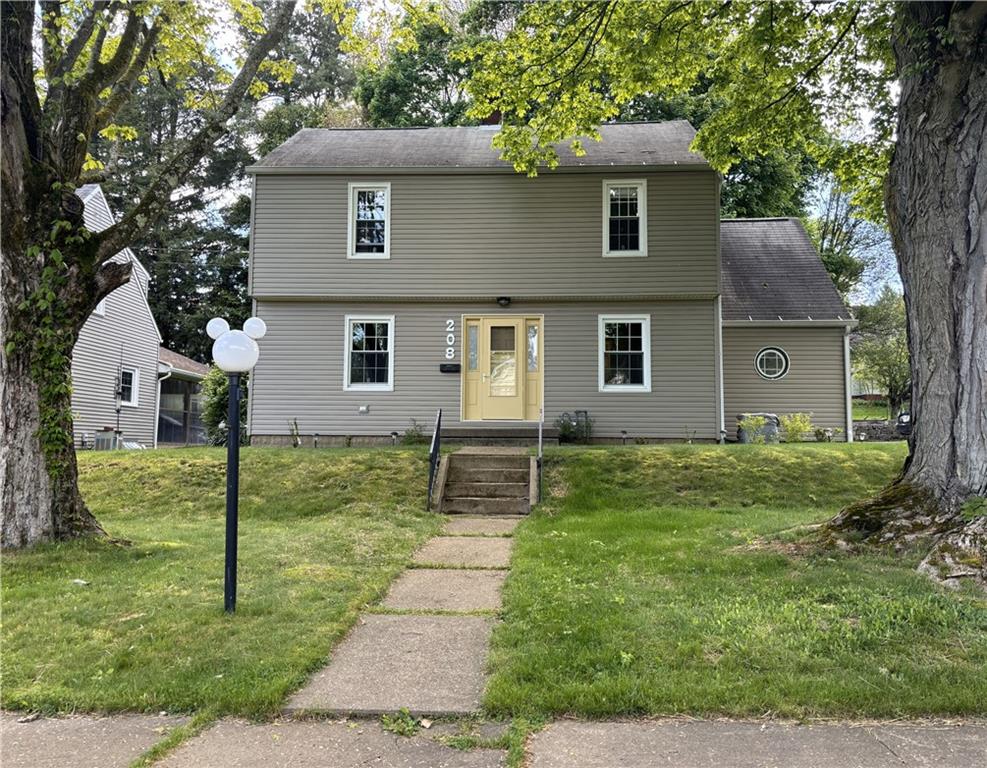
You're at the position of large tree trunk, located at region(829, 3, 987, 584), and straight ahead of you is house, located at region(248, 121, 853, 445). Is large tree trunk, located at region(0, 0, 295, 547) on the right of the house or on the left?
left

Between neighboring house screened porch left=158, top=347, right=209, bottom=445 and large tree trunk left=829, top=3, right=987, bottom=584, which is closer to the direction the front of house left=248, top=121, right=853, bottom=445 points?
the large tree trunk

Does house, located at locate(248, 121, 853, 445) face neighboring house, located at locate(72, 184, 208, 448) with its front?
no

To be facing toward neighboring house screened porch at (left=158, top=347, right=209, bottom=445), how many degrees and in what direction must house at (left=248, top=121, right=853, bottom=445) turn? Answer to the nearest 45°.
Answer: approximately 135° to its right

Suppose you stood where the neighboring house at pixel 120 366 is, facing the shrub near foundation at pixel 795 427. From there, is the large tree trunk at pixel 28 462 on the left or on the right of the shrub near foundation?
right

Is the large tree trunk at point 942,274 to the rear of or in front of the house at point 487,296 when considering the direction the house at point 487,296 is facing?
in front

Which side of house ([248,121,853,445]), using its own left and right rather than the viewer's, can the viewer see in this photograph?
front

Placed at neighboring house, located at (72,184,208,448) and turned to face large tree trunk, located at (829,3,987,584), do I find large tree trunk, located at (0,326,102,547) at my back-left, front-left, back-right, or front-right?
front-right

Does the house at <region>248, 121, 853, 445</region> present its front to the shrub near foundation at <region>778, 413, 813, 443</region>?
no

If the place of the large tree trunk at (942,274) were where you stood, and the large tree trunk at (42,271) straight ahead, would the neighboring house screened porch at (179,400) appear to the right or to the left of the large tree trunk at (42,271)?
right

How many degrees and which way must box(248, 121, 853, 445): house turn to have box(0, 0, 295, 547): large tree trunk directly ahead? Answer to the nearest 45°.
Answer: approximately 45° to its right

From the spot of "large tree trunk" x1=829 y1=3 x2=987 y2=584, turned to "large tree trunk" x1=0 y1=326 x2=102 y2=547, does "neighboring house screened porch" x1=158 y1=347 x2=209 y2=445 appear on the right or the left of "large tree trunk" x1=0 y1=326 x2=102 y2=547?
right

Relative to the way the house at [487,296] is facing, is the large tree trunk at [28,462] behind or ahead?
ahead

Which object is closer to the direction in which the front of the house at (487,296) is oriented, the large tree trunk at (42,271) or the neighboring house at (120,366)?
the large tree trunk
